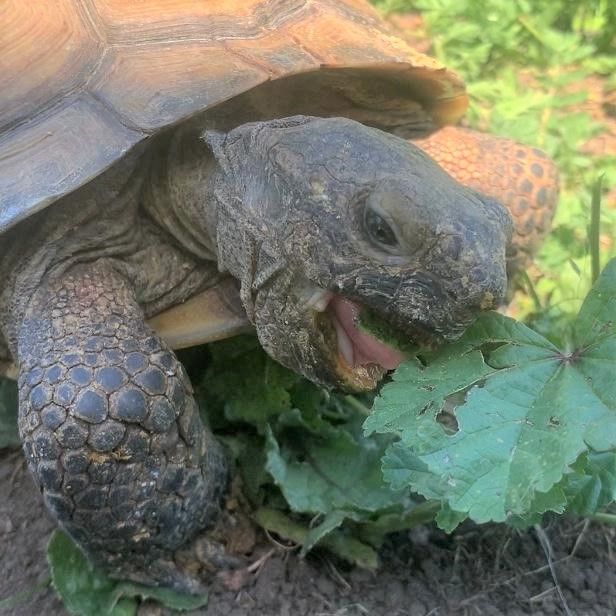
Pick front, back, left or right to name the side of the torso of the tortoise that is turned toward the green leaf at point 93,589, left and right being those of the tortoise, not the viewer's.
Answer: right

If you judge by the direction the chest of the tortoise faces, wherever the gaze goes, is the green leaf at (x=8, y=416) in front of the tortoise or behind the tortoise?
behind

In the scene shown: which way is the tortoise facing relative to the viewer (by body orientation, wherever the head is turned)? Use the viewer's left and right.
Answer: facing the viewer and to the right of the viewer

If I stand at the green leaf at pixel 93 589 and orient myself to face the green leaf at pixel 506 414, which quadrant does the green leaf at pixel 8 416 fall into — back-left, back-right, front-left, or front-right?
back-left
